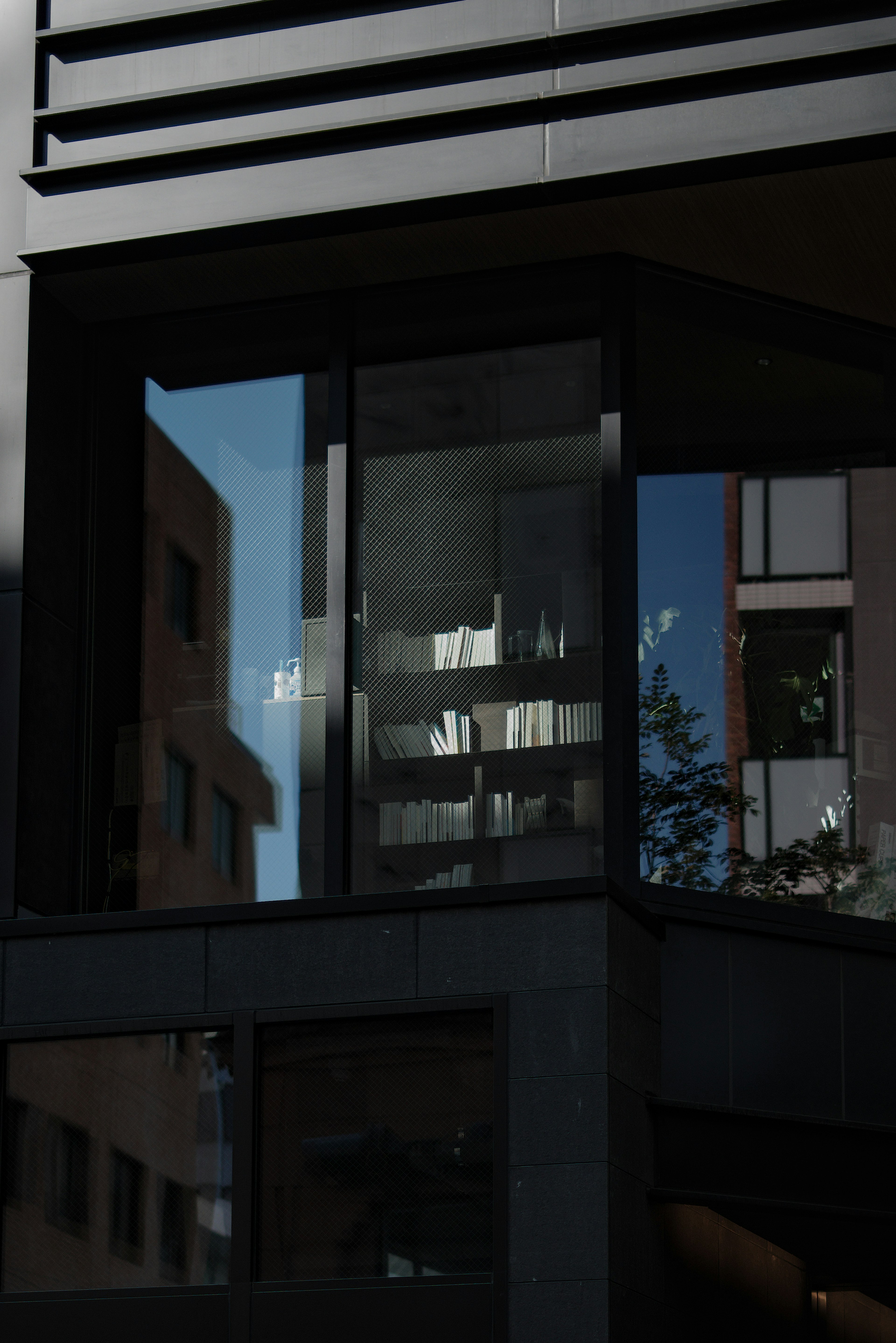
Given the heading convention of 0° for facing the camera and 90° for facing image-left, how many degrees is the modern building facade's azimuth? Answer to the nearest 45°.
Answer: approximately 0°
